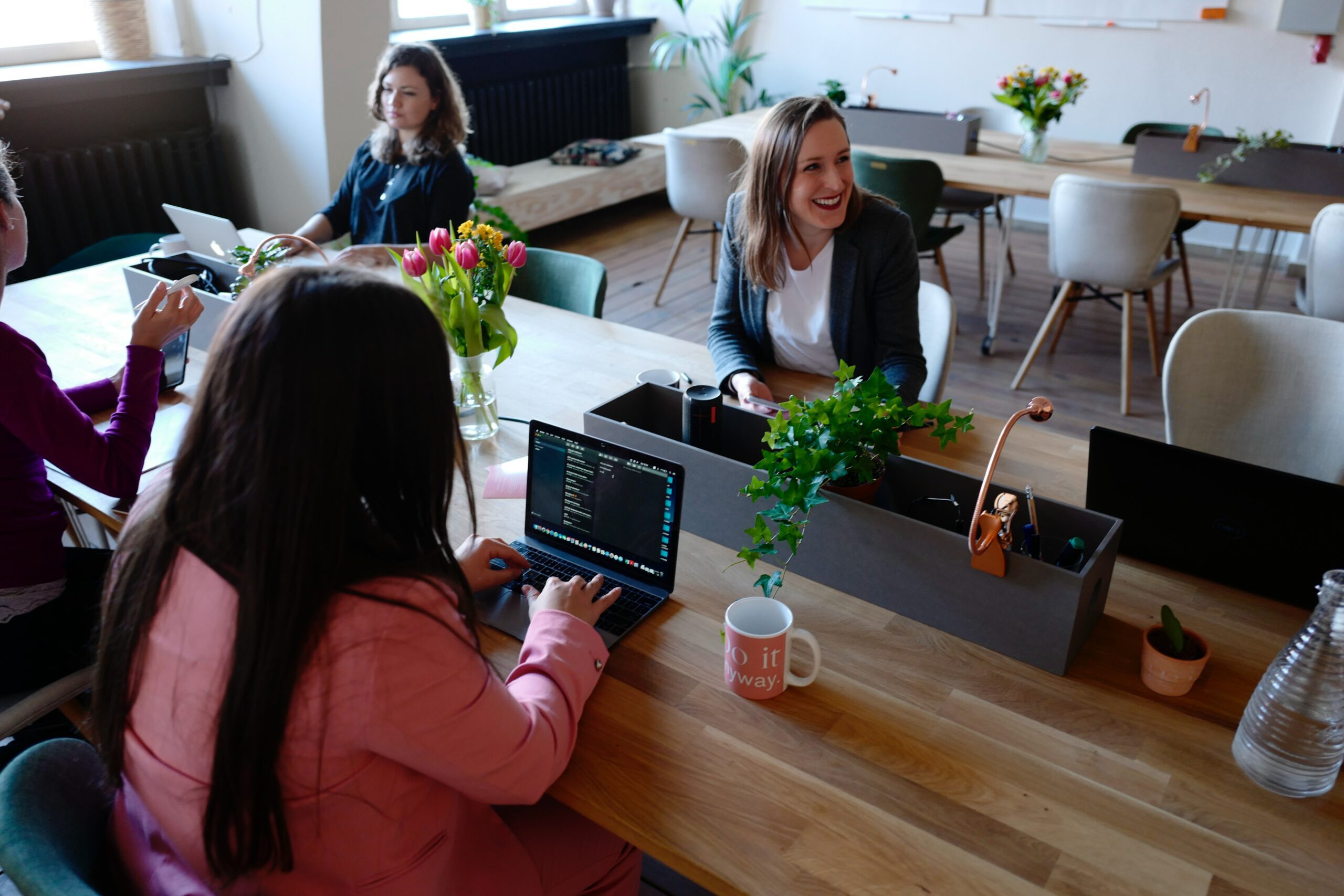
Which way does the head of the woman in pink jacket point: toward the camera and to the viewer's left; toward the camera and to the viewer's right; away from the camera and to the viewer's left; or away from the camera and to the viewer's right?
away from the camera and to the viewer's right

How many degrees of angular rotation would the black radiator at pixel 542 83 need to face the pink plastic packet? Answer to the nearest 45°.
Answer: approximately 45° to its right

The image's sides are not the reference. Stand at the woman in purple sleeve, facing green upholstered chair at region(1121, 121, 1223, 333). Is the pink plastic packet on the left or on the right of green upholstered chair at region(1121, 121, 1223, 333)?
right

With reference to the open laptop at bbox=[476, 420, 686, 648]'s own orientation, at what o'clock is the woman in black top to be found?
The woman in black top is roughly at 4 o'clock from the open laptop.

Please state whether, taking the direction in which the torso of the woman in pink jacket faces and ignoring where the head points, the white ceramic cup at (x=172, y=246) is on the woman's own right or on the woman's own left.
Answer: on the woman's own left

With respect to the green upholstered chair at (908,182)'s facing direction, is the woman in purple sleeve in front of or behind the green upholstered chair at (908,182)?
behind

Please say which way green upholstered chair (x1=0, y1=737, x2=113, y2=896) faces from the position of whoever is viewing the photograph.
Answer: facing away from the viewer and to the right of the viewer
